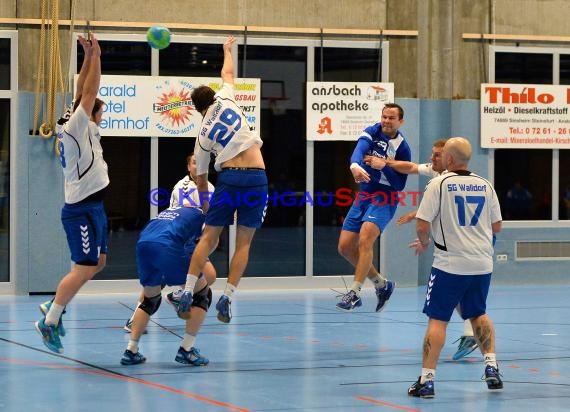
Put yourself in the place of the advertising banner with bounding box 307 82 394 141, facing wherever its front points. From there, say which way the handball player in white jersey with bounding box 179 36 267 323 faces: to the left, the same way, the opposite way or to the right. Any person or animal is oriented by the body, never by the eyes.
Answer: the opposite way

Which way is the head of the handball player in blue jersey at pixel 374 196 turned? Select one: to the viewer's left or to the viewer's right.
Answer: to the viewer's left

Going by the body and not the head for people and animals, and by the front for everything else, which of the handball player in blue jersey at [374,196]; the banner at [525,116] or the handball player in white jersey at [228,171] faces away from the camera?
the handball player in white jersey

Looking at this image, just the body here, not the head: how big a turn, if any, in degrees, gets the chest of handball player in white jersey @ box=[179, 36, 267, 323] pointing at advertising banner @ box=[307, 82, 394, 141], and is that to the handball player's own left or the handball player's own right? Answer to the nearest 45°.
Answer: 0° — they already face it

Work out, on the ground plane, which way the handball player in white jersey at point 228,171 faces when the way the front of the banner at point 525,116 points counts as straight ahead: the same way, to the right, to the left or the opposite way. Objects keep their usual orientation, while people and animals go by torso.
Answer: the opposite way

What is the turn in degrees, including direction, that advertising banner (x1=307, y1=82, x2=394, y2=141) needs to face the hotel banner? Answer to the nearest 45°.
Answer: approximately 90° to its right

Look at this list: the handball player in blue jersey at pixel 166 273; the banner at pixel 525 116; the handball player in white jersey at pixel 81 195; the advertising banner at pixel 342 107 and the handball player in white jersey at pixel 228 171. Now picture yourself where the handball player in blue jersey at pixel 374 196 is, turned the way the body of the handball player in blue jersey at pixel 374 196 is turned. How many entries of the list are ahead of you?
3

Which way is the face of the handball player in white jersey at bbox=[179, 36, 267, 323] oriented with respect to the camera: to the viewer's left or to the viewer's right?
to the viewer's left

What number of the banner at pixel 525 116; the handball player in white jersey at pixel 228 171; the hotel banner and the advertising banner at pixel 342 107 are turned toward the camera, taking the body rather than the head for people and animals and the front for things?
3

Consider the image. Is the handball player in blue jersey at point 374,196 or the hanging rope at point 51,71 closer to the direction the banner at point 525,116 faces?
the handball player in blue jersey
